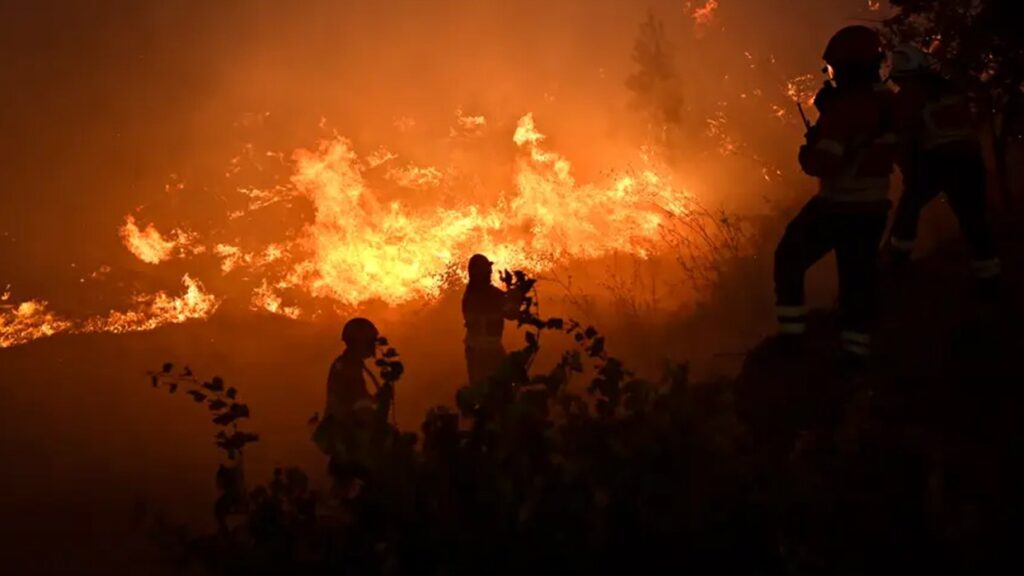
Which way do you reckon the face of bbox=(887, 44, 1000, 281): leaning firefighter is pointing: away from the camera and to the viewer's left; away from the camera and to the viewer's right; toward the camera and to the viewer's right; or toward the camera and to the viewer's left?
away from the camera and to the viewer's left

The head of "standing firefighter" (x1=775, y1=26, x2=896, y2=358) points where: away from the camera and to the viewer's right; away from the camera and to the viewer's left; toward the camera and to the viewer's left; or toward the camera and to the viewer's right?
away from the camera and to the viewer's left

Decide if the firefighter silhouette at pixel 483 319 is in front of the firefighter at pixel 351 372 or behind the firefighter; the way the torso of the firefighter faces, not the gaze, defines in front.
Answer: in front

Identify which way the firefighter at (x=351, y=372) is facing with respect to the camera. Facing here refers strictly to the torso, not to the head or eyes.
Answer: to the viewer's right

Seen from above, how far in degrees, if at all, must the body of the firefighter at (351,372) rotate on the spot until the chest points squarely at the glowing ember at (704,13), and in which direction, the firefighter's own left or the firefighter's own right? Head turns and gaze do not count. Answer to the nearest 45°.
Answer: approximately 45° to the firefighter's own left

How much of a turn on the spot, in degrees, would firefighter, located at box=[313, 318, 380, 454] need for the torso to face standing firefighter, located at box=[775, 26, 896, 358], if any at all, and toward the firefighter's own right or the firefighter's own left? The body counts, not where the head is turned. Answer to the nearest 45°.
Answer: approximately 45° to the firefighter's own right

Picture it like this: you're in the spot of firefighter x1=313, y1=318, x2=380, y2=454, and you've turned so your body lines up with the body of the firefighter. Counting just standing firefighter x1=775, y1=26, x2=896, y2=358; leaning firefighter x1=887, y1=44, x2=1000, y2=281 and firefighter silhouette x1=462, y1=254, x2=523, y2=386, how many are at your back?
0
